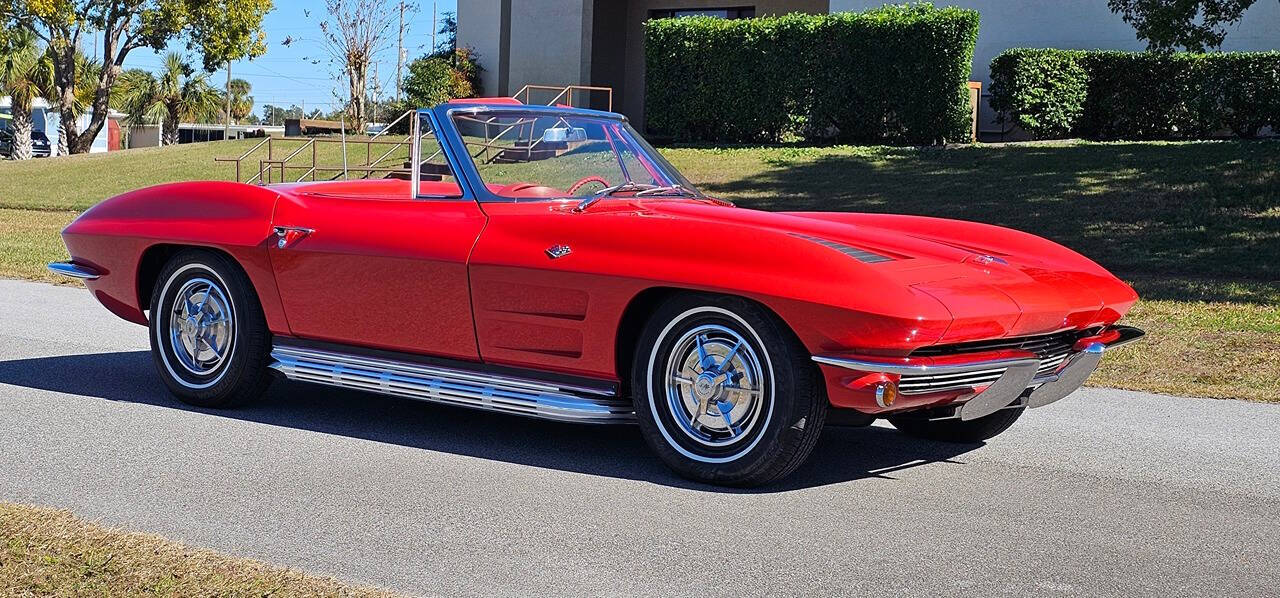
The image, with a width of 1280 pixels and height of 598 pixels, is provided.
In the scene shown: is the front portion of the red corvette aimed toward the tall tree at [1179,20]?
no

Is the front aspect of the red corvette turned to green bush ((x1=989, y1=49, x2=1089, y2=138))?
no

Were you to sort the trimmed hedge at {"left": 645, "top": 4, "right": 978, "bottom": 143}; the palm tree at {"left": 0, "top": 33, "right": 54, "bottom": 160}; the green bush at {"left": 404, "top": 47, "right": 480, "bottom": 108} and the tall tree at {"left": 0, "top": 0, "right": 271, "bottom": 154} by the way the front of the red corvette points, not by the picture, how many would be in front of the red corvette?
0

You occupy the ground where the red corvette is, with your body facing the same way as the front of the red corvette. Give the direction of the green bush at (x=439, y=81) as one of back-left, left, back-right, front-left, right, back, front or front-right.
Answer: back-left

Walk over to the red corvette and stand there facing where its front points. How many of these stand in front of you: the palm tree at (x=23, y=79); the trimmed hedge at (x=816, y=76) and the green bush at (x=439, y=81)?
0

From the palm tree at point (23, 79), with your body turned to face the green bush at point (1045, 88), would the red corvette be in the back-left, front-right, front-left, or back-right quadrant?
front-right

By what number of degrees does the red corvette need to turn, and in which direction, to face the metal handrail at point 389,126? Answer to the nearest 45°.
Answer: approximately 180°

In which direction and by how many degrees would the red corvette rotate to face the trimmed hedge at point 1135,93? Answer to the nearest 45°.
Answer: approximately 90° to its left

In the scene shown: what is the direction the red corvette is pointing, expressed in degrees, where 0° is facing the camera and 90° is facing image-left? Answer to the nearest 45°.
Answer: approximately 315°

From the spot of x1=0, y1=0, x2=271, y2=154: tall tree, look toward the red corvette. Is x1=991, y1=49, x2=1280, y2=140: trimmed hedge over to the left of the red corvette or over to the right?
left

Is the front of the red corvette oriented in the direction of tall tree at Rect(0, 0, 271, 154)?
no

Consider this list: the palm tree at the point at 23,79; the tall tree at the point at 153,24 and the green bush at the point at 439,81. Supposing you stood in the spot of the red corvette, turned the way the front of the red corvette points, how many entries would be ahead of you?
0

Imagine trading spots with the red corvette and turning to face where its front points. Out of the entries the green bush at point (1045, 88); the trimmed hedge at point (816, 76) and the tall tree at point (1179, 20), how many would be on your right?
0
